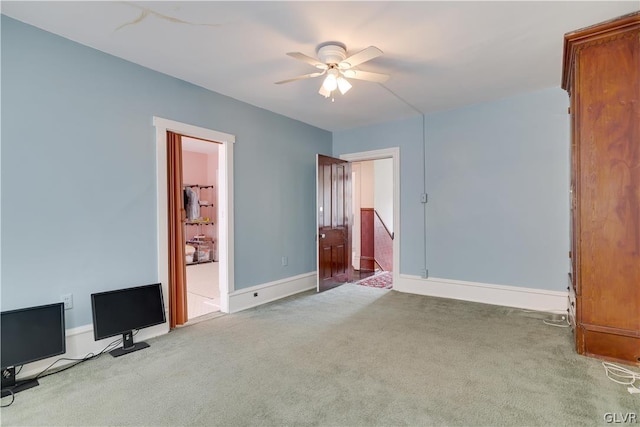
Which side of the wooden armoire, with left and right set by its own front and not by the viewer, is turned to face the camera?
left

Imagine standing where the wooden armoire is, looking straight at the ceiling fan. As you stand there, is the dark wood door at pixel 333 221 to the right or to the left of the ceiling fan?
right

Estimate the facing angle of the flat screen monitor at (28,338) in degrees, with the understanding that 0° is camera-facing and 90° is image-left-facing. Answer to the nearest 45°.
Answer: approximately 315°

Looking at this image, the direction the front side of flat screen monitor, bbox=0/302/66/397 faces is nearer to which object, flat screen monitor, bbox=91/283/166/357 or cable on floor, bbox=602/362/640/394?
the cable on floor

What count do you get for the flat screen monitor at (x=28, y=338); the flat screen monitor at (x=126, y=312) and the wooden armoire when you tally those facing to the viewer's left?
1

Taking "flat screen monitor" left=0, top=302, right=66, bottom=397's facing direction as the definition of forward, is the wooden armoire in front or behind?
in front

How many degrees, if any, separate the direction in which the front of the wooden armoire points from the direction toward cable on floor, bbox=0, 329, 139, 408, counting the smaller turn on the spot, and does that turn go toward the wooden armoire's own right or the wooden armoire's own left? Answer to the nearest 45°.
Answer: approximately 45° to the wooden armoire's own left

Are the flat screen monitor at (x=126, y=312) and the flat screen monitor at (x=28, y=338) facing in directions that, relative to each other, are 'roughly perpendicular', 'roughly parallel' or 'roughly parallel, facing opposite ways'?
roughly parallel

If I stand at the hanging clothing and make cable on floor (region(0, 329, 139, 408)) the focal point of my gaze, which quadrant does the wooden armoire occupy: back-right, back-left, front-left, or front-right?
front-left

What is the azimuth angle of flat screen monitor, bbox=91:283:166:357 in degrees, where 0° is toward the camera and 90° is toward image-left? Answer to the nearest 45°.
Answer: approximately 315°

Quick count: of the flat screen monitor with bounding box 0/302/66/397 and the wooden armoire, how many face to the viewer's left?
1

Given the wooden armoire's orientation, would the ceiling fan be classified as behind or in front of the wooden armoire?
in front

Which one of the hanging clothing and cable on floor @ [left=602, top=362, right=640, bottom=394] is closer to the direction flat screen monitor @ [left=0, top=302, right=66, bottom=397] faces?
the cable on floor

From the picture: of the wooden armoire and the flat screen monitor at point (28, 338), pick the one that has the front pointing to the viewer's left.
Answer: the wooden armoire

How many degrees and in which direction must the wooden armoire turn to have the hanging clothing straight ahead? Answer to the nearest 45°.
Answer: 0° — it already faces it

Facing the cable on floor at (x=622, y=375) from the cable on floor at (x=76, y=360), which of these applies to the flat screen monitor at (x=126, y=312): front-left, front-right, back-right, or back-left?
front-left
